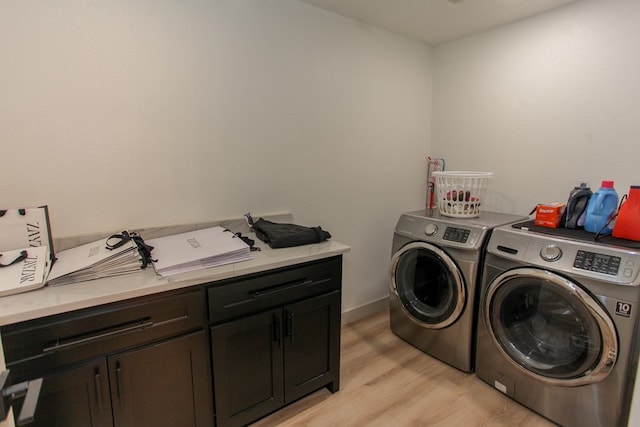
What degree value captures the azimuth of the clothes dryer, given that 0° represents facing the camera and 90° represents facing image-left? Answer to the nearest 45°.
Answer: approximately 45°

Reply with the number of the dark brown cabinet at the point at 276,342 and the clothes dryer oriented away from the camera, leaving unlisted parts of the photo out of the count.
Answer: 0

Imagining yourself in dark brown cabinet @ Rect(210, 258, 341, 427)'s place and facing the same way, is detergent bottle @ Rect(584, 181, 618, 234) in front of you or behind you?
in front

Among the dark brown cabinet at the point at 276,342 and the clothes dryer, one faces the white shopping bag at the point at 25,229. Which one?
the clothes dryer

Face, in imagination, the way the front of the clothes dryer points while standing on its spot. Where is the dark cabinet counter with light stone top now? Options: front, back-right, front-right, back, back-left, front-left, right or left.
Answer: front

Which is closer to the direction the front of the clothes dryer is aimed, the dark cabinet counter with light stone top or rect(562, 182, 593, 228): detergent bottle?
the dark cabinet counter with light stone top

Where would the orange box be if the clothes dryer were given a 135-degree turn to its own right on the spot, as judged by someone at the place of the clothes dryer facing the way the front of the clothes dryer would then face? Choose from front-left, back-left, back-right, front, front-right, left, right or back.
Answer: right

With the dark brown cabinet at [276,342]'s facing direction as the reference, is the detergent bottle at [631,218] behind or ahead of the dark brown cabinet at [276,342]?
ahead

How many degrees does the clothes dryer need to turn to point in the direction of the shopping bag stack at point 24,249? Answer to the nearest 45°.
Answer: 0° — it already faces it

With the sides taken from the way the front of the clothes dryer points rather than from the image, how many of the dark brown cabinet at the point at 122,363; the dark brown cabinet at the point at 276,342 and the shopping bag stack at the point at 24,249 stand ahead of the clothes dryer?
3

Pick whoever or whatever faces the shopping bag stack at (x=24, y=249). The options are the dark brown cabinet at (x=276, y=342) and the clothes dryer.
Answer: the clothes dryer
